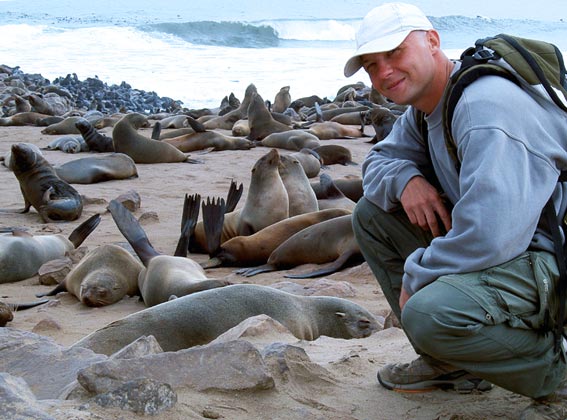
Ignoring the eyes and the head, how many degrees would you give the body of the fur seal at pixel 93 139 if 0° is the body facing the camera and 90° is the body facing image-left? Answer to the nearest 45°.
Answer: approximately 90°

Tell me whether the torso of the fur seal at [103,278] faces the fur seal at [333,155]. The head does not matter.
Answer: no

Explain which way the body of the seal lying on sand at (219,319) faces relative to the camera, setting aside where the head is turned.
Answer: to the viewer's right

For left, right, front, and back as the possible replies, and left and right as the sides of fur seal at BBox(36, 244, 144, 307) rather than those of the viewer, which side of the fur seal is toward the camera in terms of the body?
front

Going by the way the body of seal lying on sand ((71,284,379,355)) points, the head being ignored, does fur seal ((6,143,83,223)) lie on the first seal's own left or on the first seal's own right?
on the first seal's own left

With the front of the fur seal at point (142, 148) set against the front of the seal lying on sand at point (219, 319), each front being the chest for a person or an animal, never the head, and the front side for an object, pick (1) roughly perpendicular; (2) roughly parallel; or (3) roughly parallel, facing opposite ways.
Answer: roughly parallel, facing opposite ways

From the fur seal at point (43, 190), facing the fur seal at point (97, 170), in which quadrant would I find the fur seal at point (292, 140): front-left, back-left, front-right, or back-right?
front-right

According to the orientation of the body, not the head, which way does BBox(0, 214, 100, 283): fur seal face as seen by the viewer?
to the viewer's left

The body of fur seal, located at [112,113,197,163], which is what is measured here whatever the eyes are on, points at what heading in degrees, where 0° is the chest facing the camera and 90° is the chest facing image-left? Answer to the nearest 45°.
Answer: approximately 90°

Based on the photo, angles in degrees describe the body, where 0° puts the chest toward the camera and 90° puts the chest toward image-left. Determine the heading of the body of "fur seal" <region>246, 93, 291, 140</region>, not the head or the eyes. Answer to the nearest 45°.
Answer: approximately 90°

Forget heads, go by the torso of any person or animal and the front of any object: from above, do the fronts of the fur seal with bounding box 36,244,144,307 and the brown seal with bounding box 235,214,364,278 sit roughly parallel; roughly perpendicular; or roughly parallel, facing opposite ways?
roughly perpendicular

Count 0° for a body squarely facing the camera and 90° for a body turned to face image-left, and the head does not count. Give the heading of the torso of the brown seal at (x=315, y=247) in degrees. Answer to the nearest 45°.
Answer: approximately 270°
